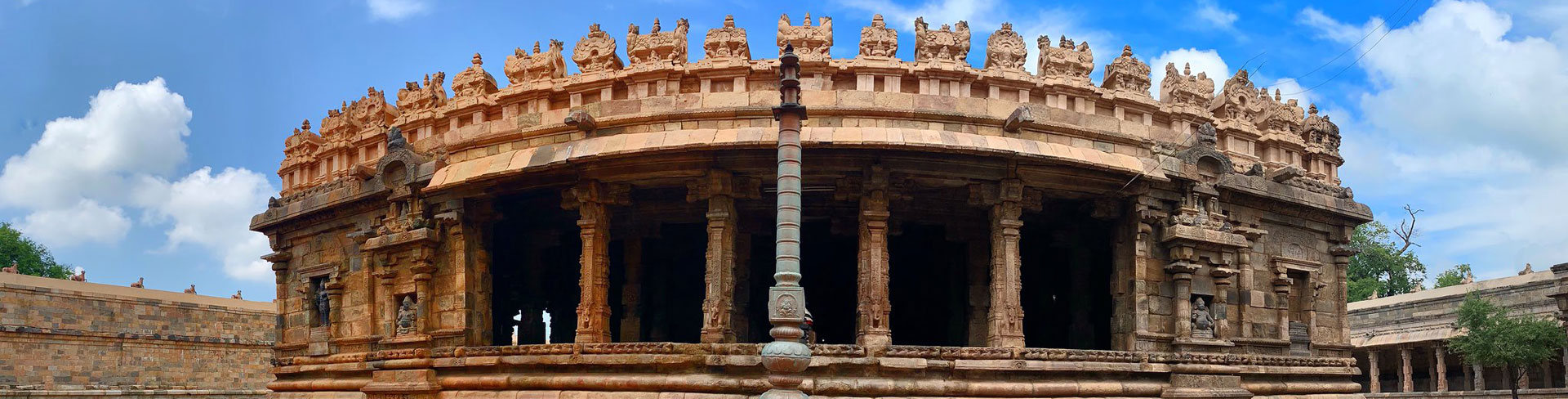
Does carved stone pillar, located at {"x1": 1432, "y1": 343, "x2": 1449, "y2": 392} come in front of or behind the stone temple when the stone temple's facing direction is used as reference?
behind

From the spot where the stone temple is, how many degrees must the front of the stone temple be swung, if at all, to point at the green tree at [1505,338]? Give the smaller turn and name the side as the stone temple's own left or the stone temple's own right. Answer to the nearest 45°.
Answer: approximately 135° to the stone temple's own left

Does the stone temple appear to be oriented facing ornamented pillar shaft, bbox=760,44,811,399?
yes

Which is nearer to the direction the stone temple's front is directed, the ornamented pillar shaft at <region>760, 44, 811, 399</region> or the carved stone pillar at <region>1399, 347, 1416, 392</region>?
the ornamented pillar shaft

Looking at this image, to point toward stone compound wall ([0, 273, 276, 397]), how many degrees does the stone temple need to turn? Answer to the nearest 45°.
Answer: approximately 135° to its right

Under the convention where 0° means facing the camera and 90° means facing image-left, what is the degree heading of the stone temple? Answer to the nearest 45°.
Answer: approximately 0°
